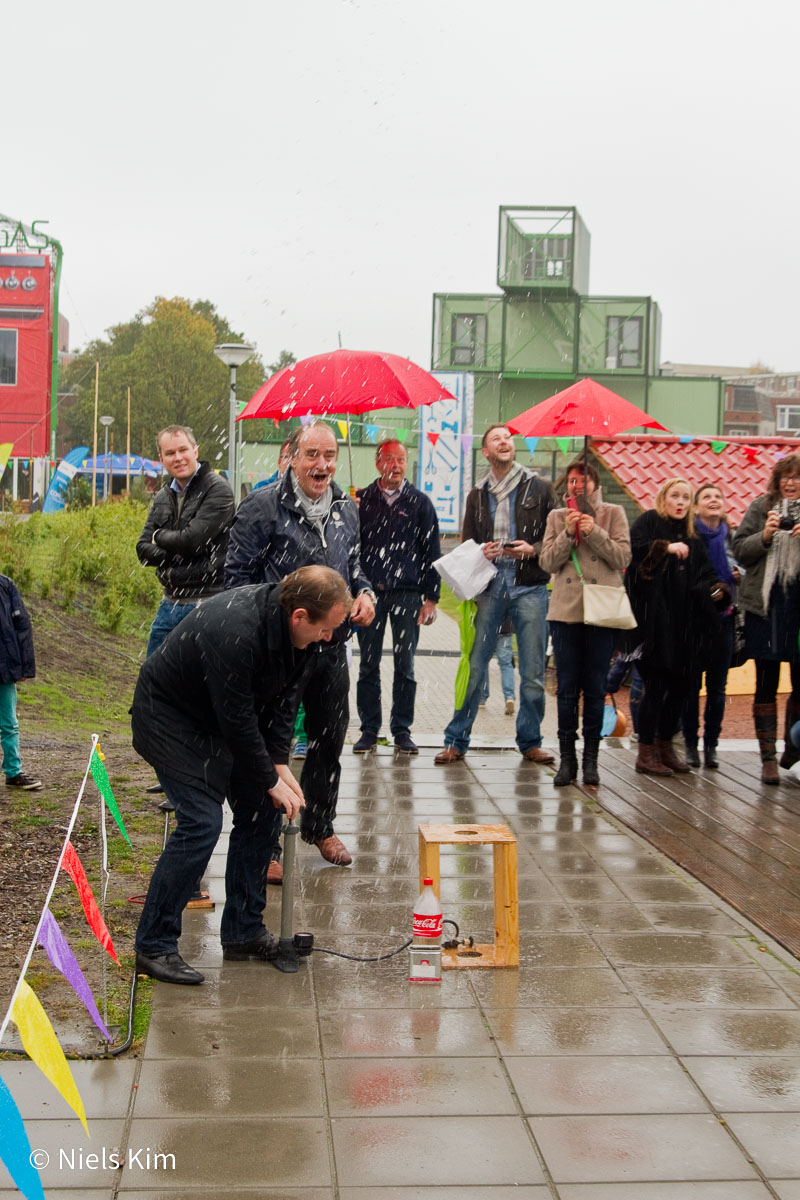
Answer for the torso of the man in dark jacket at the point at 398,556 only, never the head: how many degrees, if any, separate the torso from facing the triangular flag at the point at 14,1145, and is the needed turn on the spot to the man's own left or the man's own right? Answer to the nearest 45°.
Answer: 0° — they already face it

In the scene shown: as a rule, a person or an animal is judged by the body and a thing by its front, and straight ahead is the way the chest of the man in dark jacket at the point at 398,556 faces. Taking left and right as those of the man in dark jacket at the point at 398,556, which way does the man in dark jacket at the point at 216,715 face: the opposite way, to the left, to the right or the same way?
to the left

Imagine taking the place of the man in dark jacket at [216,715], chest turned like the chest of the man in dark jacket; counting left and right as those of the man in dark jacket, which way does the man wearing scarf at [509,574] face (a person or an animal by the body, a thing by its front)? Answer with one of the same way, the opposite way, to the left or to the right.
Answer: to the right

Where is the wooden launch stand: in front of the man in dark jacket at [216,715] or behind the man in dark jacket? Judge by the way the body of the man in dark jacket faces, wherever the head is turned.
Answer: in front

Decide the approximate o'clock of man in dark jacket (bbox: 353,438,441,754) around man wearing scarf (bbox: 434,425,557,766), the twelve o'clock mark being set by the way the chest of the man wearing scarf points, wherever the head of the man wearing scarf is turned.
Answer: The man in dark jacket is roughly at 3 o'clock from the man wearing scarf.

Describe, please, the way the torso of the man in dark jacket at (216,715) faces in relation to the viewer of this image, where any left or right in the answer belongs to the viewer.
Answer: facing to the right of the viewer

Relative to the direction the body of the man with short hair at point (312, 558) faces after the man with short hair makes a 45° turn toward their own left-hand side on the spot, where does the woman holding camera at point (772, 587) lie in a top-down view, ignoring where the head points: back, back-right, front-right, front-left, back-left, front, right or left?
front-left

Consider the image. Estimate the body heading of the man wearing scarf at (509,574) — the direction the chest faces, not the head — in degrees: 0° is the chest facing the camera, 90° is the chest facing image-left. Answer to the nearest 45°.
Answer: approximately 0°

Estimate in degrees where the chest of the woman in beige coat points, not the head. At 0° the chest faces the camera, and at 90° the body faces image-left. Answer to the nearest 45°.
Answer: approximately 0°

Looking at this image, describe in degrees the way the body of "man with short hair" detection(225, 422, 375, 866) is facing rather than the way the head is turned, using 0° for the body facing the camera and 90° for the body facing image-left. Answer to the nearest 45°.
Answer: approximately 315°

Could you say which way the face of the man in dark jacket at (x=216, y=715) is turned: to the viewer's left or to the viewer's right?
to the viewer's right
